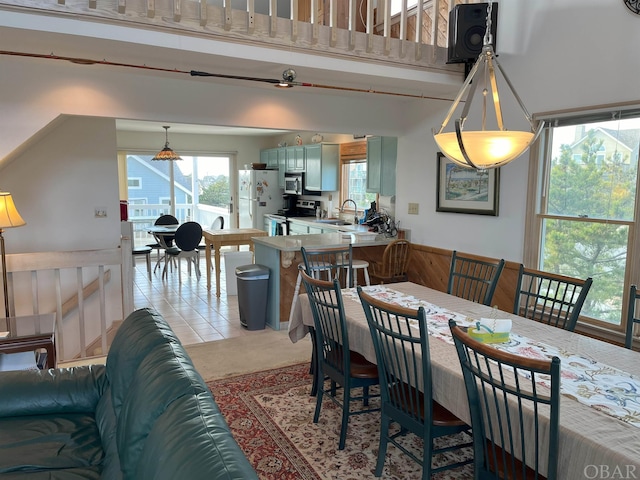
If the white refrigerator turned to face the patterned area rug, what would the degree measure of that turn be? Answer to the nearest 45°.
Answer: approximately 45° to its left

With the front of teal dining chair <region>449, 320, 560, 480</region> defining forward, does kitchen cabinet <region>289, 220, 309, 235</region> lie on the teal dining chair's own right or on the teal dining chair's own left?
on the teal dining chair's own left

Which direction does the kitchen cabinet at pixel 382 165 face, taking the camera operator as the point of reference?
facing the viewer and to the left of the viewer

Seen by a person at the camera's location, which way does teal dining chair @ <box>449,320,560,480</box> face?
facing away from the viewer and to the right of the viewer

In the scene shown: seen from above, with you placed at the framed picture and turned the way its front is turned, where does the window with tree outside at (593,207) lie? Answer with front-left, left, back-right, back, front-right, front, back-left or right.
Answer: left

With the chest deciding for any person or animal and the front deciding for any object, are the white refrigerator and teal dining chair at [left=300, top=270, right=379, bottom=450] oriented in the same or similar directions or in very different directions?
very different directions

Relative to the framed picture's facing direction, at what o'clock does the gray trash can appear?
The gray trash can is roughly at 1 o'clock from the framed picture.

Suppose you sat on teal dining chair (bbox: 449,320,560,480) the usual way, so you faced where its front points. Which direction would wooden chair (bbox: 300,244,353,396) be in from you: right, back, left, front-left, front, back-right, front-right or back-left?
left

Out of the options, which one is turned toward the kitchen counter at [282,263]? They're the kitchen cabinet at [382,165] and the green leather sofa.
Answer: the kitchen cabinet

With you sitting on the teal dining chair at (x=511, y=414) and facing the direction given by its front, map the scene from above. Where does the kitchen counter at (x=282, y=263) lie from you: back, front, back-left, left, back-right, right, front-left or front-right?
left

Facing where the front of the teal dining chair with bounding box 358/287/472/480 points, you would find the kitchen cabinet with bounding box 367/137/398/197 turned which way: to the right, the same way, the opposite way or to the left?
the opposite way

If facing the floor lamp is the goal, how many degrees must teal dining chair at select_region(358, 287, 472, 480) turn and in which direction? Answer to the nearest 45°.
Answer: approximately 135° to its left

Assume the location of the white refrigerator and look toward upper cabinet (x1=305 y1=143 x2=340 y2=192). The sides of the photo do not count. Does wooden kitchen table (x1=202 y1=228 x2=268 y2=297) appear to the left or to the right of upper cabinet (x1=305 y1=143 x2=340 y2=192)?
right

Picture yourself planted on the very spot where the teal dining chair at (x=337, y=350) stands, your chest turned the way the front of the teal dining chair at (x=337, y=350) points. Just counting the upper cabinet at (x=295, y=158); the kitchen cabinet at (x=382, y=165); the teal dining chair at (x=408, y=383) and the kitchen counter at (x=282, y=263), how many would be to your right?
1

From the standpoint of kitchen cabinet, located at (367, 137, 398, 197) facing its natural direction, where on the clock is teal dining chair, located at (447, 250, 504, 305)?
The teal dining chair is roughly at 10 o'clock from the kitchen cabinet.

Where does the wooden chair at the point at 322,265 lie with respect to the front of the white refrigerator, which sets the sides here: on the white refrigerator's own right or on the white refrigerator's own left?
on the white refrigerator's own left

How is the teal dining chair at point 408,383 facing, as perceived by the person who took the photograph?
facing away from the viewer and to the right of the viewer
